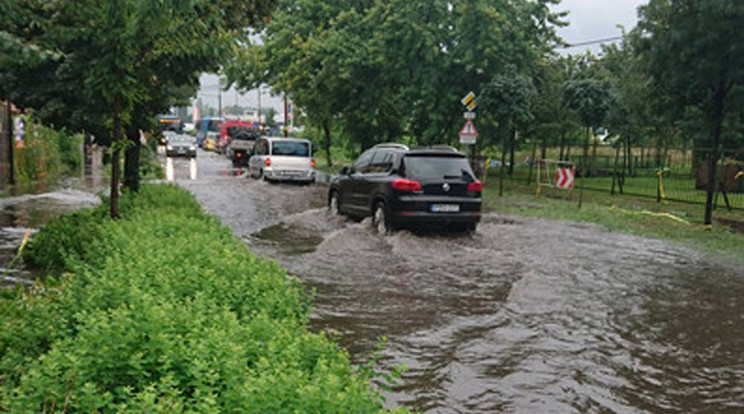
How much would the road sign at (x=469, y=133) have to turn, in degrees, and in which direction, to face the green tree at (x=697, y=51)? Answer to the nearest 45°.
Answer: approximately 45° to its left

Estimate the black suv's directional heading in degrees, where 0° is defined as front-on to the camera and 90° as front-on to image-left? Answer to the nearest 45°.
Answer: approximately 135°

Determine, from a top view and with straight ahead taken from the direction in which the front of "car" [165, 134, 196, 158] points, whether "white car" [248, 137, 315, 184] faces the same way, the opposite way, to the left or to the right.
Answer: the opposite way

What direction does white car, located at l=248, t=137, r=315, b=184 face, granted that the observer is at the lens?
facing away from the viewer

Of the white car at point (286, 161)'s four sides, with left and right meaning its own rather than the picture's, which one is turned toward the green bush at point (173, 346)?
back

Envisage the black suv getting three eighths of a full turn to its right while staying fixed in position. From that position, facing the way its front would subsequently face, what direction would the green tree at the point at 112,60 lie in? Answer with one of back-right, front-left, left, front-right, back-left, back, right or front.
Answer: back-right

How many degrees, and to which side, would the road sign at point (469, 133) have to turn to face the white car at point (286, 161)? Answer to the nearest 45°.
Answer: approximately 135° to its right

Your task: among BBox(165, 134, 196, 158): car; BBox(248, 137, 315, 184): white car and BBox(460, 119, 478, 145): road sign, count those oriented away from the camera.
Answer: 1

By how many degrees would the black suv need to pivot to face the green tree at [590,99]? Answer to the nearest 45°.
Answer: approximately 90° to its right

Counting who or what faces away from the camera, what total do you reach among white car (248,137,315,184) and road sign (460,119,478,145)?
1

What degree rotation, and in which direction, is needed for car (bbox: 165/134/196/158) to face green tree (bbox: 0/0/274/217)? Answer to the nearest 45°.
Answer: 0° — it already faces it

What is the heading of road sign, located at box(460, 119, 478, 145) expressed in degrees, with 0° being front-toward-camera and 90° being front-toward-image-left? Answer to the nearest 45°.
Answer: approximately 0°

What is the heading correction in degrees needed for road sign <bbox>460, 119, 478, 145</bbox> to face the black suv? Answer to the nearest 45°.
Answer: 0° — it already faces it

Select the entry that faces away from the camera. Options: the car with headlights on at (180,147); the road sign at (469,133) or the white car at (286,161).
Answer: the white car

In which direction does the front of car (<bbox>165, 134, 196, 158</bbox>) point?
toward the camera

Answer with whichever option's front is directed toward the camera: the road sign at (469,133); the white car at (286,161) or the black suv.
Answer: the road sign

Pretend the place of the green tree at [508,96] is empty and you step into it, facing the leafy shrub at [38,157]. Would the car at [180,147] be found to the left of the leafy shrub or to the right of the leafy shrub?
right
